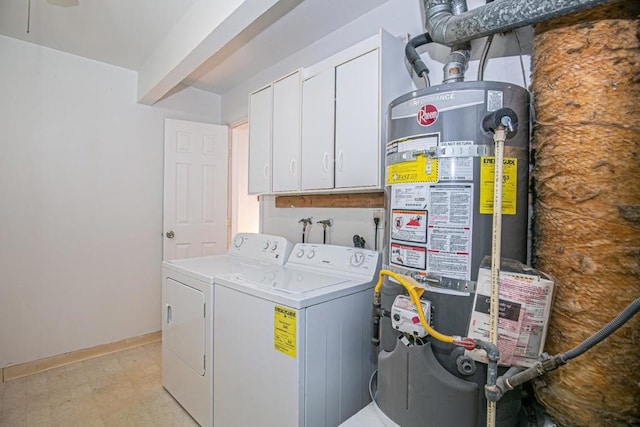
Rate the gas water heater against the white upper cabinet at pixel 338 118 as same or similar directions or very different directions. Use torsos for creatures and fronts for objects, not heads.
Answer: same or similar directions

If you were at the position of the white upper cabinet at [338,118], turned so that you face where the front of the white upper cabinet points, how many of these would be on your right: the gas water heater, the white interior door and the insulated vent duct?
1

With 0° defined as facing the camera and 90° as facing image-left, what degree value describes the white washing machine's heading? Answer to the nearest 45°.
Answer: approximately 45°

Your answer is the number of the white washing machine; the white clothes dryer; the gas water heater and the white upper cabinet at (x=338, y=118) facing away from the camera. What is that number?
0

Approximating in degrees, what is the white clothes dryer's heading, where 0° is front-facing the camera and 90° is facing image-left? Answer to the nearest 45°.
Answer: approximately 45°

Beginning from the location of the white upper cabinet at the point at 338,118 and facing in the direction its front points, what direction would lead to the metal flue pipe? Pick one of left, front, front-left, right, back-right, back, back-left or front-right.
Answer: left

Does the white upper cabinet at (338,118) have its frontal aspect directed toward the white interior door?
no

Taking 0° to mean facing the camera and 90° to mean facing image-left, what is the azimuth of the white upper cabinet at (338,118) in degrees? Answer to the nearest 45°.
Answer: approximately 45°

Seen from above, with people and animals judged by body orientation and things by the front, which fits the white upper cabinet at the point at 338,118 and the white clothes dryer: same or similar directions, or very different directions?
same or similar directions

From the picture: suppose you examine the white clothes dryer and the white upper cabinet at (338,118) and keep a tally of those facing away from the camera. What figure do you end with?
0

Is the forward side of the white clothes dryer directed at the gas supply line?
no

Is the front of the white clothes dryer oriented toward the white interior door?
no

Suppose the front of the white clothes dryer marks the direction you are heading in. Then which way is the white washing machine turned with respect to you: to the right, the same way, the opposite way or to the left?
the same way
